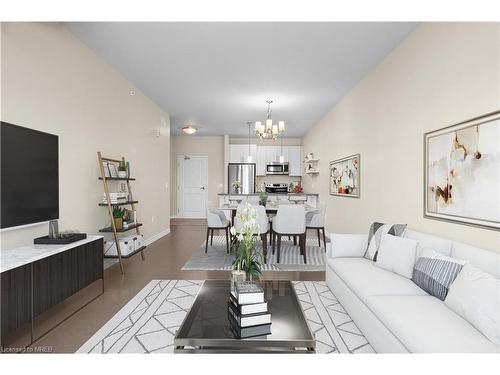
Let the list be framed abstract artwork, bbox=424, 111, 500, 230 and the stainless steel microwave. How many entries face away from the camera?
0

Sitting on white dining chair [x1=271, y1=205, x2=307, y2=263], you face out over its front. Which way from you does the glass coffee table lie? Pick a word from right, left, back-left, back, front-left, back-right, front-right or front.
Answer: back

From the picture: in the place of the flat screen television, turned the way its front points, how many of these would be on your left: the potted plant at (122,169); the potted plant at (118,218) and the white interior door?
3

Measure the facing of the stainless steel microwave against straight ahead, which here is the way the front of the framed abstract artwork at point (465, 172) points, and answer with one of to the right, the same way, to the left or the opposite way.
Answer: to the left

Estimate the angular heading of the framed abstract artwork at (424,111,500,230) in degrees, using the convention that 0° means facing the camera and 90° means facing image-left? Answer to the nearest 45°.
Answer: approximately 45°

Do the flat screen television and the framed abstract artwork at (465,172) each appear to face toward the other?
yes

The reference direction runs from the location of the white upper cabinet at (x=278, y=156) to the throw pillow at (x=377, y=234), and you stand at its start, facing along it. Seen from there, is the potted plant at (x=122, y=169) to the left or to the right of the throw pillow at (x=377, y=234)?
right

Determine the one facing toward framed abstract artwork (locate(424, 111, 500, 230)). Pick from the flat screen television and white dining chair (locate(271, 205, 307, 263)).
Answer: the flat screen television

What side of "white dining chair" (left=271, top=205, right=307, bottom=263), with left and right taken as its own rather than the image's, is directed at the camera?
back

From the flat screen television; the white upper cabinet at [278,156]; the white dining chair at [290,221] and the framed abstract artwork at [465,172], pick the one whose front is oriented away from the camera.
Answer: the white dining chair

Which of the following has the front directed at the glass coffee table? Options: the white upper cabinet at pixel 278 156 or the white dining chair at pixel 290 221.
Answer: the white upper cabinet

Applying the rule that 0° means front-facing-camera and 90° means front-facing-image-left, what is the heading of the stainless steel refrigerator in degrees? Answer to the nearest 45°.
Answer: approximately 0°

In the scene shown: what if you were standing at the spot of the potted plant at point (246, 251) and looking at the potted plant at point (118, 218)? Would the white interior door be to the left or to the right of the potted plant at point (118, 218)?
right

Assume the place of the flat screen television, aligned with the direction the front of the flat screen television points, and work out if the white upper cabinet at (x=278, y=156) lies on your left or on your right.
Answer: on your left

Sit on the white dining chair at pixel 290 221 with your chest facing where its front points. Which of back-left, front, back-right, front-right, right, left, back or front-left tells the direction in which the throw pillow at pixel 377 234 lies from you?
back-right
